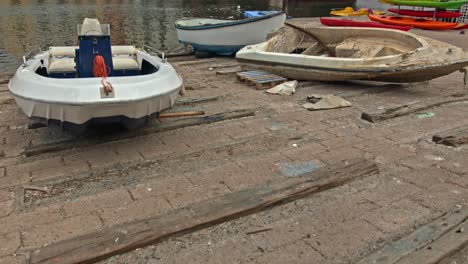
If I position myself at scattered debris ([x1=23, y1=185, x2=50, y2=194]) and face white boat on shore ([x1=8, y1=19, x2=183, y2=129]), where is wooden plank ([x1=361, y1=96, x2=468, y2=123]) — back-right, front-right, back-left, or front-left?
front-right

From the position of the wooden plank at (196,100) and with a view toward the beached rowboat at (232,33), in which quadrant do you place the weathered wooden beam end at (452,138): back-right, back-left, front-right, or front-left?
back-right

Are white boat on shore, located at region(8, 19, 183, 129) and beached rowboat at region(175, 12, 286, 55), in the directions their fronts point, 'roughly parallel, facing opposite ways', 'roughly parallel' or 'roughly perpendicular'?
roughly perpendicular
